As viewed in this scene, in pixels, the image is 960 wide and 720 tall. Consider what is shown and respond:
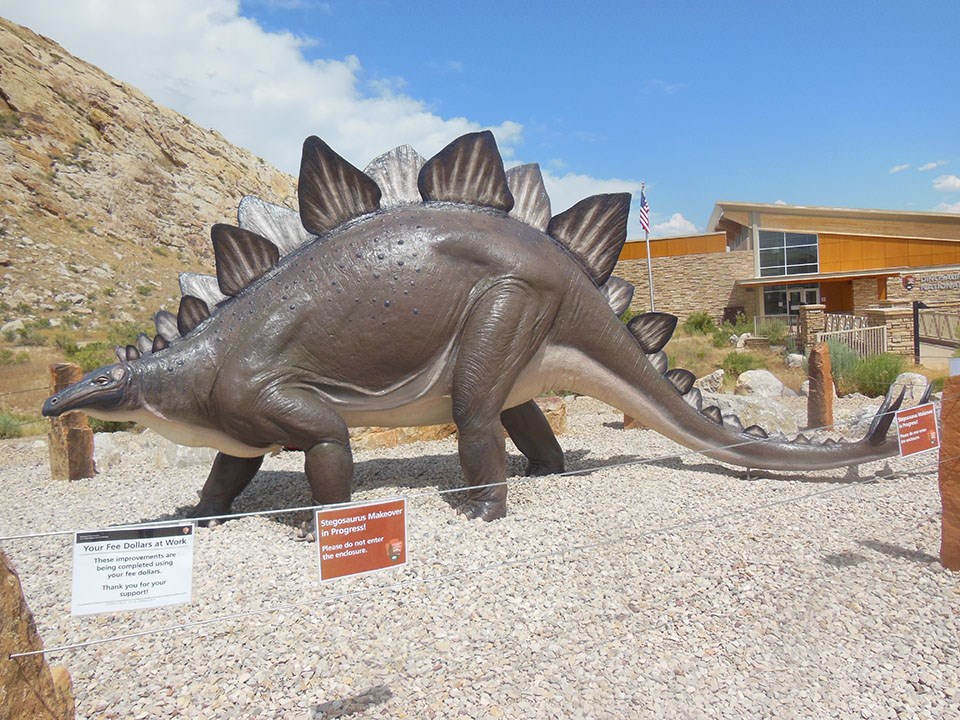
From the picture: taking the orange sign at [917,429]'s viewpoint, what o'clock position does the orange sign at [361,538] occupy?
the orange sign at [361,538] is roughly at 1 o'clock from the orange sign at [917,429].

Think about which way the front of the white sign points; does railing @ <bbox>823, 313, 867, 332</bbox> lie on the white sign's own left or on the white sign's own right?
on the white sign's own left

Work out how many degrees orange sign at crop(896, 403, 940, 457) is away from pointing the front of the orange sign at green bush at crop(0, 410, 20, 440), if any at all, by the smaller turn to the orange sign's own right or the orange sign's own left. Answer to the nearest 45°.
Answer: approximately 90° to the orange sign's own right

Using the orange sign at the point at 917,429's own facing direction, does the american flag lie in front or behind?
behind

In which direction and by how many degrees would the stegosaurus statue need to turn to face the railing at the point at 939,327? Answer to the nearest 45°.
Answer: approximately 135° to its right

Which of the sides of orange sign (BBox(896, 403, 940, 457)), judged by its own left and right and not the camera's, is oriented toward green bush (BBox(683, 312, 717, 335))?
back

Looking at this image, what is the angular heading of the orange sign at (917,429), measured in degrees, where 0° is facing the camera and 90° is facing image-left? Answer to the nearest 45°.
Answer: approximately 0°

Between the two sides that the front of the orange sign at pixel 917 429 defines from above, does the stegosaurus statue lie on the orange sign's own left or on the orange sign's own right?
on the orange sign's own right

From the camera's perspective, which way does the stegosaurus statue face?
to the viewer's left

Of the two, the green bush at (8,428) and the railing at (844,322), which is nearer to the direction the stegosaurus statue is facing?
the green bush

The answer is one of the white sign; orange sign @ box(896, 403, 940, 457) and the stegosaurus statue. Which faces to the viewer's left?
the stegosaurus statue
